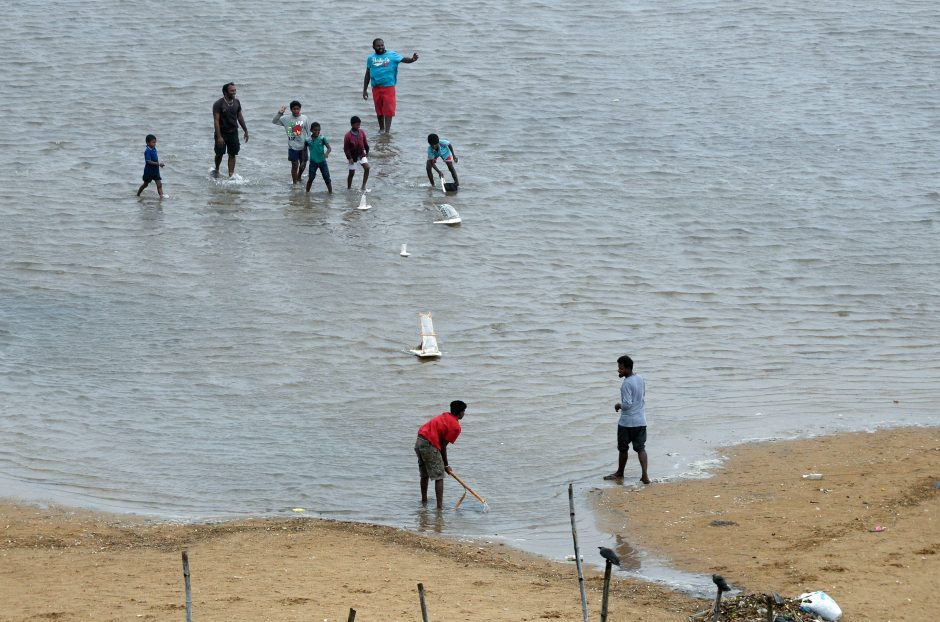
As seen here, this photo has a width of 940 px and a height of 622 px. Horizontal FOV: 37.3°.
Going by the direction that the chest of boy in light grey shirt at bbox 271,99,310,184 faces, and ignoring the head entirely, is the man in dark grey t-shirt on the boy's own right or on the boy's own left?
on the boy's own right

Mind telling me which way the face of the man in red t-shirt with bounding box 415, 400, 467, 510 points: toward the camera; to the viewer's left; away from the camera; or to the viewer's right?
to the viewer's right

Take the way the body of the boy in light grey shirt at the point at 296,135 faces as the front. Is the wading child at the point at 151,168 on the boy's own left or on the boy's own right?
on the boy's own right

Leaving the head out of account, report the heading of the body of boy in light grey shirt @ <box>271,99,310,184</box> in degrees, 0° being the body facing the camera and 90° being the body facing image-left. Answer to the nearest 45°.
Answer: approximately 0°

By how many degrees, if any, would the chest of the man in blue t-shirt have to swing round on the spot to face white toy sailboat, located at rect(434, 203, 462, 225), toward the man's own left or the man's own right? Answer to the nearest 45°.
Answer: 0° — they already face it

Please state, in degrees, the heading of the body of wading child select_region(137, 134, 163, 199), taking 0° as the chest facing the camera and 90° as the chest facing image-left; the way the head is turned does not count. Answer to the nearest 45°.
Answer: approximately 315°

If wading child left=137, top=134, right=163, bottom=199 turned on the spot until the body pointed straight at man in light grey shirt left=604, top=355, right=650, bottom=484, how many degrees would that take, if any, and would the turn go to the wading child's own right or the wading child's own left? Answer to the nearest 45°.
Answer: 0° — they already face them

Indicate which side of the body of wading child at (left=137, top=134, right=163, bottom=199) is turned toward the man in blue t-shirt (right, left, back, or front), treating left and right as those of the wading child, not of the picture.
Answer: left

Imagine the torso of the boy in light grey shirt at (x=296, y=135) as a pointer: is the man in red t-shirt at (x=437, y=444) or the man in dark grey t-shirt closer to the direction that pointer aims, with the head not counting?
the man in red t-shirt

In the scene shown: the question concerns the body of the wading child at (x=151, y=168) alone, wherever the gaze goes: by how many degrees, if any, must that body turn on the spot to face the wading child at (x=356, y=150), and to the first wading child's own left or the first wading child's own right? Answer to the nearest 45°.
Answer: approximately 45° to the first wading child's own left

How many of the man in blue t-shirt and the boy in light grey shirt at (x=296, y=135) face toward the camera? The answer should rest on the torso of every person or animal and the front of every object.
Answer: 2
